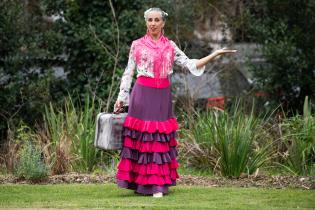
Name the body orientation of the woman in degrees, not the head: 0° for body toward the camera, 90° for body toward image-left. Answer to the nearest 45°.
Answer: approximately 0°

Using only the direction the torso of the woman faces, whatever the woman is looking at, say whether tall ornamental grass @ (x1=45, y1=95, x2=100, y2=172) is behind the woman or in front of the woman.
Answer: behind

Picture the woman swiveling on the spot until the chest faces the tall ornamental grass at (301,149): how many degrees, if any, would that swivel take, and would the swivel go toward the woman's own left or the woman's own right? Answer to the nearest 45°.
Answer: approximately 135° to the woman's own left

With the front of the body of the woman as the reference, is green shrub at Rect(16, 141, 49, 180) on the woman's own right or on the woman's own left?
on the woman's own right

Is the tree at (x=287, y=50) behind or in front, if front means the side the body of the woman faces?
behind

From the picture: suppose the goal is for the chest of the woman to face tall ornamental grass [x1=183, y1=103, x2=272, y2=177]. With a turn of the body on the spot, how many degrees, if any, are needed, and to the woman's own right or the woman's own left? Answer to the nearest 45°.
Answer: approximately 135° to the woman's own left
